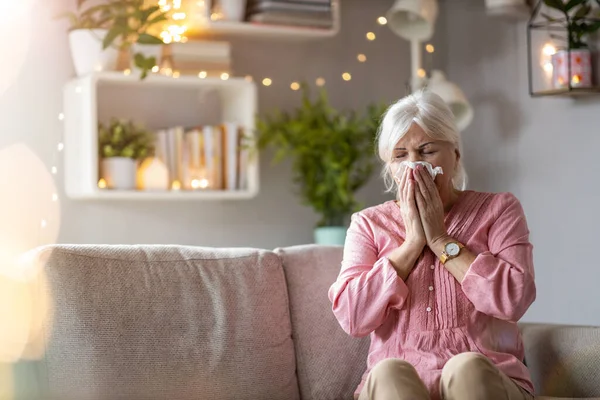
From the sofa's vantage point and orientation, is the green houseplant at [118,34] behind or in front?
behind

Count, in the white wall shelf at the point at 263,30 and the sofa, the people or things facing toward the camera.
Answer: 2

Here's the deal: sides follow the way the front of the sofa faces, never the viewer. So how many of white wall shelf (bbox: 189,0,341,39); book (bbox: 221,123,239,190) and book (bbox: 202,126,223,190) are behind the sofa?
3

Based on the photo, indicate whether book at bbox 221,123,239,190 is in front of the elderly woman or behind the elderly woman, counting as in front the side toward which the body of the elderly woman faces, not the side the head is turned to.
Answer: behind

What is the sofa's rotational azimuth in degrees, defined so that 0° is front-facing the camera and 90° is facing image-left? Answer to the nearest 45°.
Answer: approximately 0°

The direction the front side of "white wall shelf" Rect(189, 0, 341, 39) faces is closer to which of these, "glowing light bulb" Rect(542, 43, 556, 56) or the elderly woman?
the elderly woman

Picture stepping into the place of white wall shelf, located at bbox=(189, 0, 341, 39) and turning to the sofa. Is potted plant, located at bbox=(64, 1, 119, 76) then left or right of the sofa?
right

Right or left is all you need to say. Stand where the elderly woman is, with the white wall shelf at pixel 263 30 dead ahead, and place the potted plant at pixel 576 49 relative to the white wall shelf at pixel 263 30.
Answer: right

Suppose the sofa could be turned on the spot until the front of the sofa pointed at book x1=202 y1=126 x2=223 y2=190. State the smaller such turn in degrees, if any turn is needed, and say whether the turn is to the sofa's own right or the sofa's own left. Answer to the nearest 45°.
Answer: approximately 180°

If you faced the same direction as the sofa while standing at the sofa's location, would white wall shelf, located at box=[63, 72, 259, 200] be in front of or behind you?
behind

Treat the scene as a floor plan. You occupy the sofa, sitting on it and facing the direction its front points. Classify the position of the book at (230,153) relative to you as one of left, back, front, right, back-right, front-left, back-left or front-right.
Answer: back

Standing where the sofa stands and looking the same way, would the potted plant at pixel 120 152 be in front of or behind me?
behind

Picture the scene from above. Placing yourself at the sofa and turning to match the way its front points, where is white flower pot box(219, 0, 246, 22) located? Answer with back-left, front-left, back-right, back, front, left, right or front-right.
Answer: back
